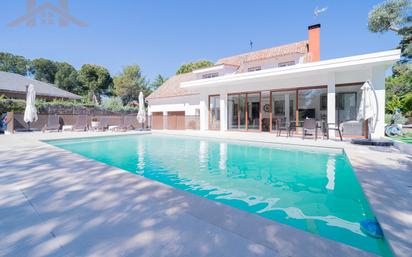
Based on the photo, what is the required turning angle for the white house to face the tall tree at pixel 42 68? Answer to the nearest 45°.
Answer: approximately 90° to its right

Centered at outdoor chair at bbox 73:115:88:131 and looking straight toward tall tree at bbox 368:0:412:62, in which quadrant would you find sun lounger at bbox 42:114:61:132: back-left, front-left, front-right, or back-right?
back-right

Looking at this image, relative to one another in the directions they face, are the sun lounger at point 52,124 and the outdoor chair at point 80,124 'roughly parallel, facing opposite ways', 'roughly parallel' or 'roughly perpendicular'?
roughly parallel

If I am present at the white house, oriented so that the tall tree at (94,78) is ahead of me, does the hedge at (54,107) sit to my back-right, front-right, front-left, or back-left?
front-left

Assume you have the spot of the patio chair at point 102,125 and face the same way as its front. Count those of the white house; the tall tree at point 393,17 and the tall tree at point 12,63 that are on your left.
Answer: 2

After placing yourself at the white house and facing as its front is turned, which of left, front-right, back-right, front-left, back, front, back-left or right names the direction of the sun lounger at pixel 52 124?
front-right

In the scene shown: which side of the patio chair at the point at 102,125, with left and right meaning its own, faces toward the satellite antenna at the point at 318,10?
left

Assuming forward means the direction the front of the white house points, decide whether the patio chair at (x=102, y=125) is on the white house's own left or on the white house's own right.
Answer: on the white house's own right

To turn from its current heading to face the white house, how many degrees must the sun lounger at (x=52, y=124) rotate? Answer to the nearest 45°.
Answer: approximately 90° to its left

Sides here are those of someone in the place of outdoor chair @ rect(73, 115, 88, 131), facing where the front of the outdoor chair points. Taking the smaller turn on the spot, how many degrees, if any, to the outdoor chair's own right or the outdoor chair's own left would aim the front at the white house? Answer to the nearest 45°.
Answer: approximately 90° to the outdoor chair's own left

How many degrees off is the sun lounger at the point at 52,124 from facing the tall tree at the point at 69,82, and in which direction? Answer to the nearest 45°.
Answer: approximately 135° to its right

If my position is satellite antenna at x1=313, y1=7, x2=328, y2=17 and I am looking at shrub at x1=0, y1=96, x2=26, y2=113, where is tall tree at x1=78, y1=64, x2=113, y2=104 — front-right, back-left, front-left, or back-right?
front-right

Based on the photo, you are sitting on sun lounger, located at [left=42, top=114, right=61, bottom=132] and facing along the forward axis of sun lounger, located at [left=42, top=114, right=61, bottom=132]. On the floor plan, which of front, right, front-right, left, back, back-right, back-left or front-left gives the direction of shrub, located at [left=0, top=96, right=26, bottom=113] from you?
right

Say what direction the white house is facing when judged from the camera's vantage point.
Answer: facing the viewer and to the left of the viewer
